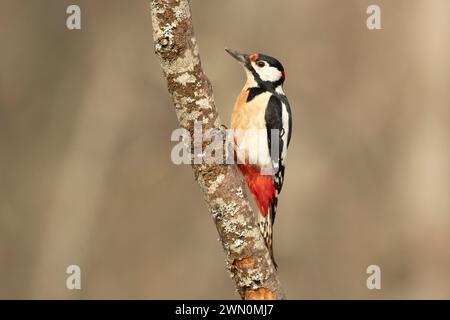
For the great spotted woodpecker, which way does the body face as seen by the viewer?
to the viewer's left
